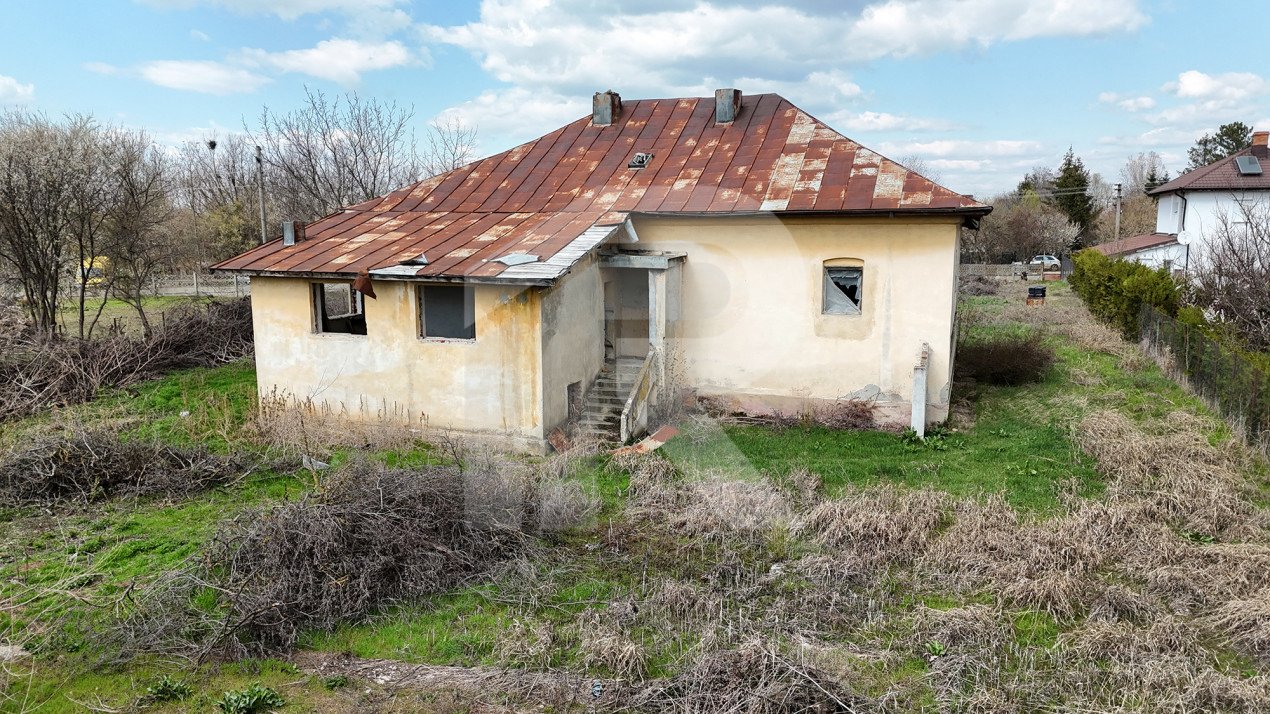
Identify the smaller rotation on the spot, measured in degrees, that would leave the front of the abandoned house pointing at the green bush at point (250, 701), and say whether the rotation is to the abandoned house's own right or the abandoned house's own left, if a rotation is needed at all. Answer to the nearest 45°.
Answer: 0° — it already faces it

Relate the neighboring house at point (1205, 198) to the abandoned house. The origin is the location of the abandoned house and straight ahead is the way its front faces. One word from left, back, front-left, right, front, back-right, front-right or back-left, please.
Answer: back-left

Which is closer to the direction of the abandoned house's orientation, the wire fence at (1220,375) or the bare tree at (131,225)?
the wire fence

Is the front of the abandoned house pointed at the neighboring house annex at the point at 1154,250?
no

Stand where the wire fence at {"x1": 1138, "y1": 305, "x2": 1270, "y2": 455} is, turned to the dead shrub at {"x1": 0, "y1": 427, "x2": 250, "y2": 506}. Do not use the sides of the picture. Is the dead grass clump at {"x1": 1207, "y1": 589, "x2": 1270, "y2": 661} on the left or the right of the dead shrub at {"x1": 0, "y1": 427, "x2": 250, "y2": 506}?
left

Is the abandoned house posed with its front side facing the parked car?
no

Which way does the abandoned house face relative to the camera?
toward the camera

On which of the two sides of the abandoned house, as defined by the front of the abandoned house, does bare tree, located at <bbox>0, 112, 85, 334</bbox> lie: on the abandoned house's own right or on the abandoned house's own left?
on the abandoned house's own right

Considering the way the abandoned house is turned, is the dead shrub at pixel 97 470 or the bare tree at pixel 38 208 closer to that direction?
the dead shrub

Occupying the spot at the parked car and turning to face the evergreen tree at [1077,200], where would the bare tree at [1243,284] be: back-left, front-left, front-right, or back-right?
back-right

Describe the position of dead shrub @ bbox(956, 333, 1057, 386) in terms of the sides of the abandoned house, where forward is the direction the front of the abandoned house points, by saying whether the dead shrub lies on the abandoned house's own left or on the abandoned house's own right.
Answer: on the abandoned house's own left

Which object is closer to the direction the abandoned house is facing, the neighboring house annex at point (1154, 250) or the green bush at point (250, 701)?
the green bush

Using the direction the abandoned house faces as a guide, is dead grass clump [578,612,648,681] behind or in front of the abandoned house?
in front

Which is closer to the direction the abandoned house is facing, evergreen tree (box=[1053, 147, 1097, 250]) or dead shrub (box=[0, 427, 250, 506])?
the dead shrub

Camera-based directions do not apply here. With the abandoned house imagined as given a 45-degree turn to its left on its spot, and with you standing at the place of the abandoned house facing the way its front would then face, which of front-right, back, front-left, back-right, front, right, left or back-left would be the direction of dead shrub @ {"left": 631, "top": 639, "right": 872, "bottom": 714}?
front-right

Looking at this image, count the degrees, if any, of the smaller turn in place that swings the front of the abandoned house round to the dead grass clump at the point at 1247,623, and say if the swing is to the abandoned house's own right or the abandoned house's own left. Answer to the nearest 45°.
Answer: approximately 45° to the abandoned house's own left

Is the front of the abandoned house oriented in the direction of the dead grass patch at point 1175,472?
no

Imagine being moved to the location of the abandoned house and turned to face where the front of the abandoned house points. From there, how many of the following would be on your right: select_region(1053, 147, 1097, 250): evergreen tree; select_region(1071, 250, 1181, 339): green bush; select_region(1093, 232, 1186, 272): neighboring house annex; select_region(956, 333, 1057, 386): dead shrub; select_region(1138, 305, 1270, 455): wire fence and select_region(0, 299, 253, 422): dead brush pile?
1

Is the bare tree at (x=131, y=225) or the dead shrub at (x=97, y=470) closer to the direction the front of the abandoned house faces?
the dead shrub

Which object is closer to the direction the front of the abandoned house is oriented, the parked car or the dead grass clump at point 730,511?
the dead grass clump

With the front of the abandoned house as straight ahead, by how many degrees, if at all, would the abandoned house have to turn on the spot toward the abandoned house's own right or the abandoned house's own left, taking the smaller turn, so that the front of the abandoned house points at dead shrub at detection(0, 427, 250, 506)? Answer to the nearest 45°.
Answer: approximately 45° to the abandoned house's own right
